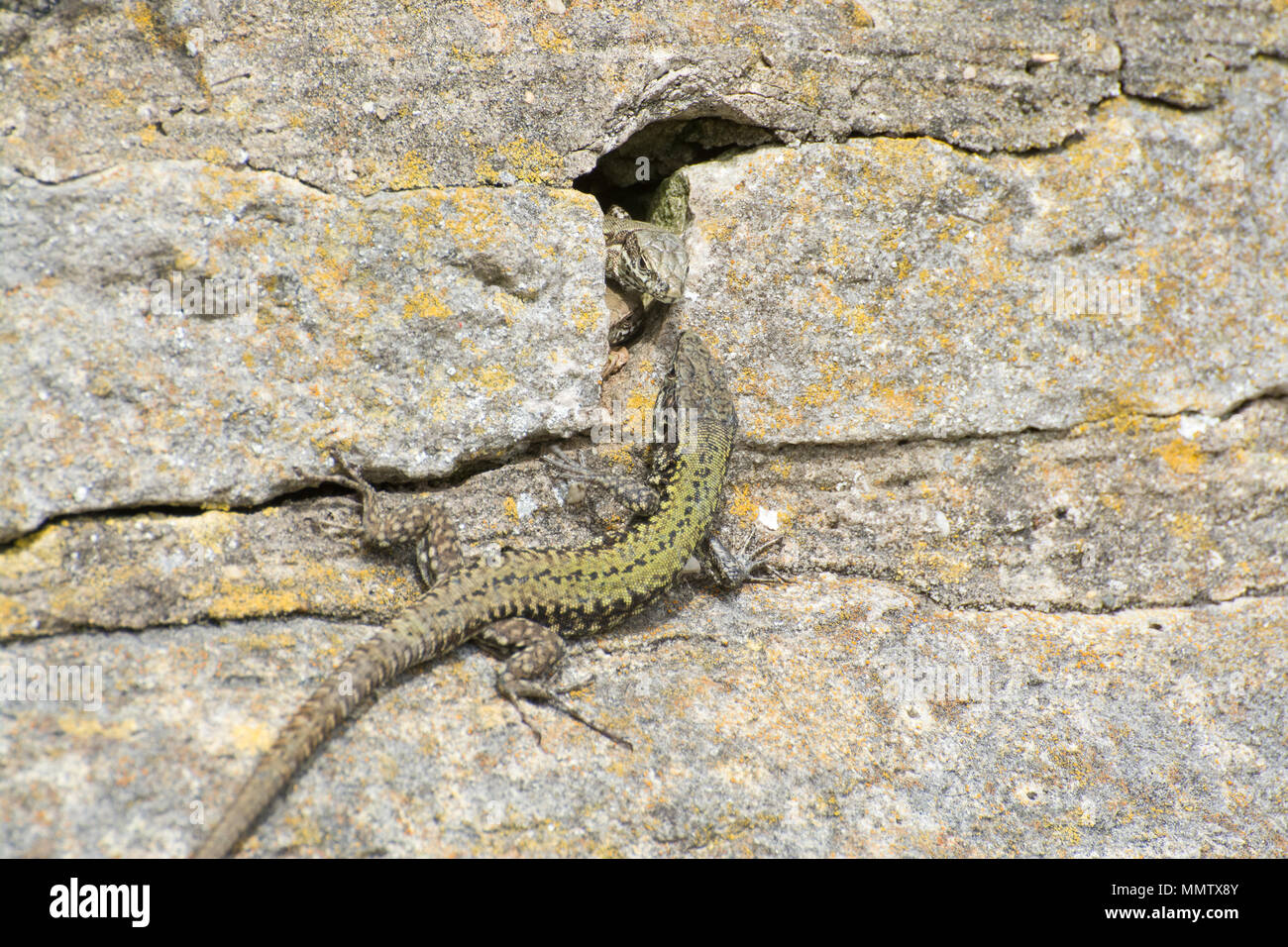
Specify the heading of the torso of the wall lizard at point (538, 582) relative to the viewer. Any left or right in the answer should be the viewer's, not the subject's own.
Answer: facing away from the viewer and to the right of the viewer
